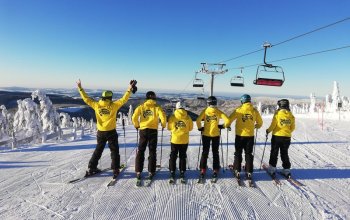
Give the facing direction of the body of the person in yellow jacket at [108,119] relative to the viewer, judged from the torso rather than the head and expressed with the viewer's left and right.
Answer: facing away from the viewer

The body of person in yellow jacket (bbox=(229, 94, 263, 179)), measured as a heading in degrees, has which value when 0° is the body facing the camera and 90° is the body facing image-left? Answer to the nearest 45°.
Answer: approximately 180°

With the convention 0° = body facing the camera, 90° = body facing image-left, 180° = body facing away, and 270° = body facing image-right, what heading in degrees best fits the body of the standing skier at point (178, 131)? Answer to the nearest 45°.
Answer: approximately 180°

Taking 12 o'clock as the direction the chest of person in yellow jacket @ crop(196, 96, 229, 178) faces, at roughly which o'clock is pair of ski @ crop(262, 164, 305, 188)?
The pair of ski is roughly at 3 o'clock from the person in yellow jacket.

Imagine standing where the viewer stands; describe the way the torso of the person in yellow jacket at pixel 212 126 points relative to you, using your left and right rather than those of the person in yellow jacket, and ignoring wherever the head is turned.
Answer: facing away from the viewer

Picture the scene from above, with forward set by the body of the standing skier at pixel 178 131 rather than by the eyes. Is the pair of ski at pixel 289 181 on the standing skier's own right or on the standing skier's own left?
on the standing skier's own right

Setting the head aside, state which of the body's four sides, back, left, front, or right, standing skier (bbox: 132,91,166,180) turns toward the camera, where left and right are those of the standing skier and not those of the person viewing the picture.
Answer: back

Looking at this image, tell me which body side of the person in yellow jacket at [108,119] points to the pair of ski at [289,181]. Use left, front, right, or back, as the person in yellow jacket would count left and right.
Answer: right
